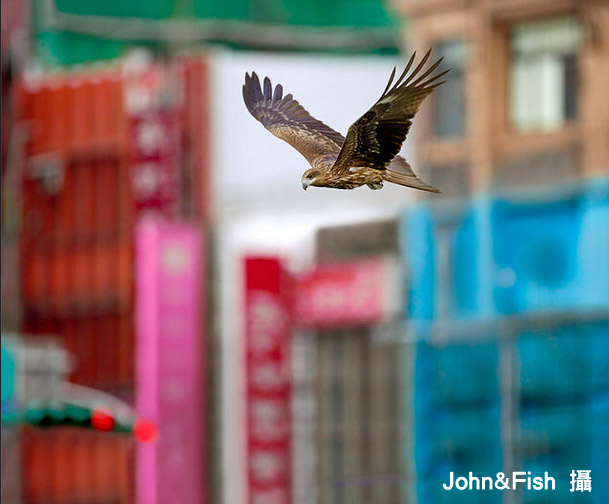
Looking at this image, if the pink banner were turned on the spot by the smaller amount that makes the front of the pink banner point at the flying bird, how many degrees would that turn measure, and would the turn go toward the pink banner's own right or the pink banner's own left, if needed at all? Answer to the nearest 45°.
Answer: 0° — it already faces it

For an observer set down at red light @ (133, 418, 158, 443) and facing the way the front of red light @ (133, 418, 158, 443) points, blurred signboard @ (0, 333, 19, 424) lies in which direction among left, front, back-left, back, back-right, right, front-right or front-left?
right

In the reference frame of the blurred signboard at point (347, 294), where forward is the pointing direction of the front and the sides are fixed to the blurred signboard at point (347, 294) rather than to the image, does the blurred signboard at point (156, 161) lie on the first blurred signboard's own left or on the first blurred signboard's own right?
on the first blurred signboard's own right

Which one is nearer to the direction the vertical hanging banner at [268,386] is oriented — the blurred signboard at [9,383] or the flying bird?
the flying bird

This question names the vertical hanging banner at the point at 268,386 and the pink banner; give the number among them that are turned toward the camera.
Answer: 2

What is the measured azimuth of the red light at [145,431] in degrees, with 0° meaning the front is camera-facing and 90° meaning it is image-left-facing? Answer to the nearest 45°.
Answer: approximately 0°

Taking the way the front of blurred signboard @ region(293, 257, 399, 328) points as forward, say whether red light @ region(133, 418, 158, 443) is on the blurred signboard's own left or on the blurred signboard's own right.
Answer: on the blurred signboard's own right

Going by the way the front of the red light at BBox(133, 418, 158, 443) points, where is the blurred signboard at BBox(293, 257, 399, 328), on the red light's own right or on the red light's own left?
on the red light's own left

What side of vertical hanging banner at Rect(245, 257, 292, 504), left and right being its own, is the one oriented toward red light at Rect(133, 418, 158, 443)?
right
